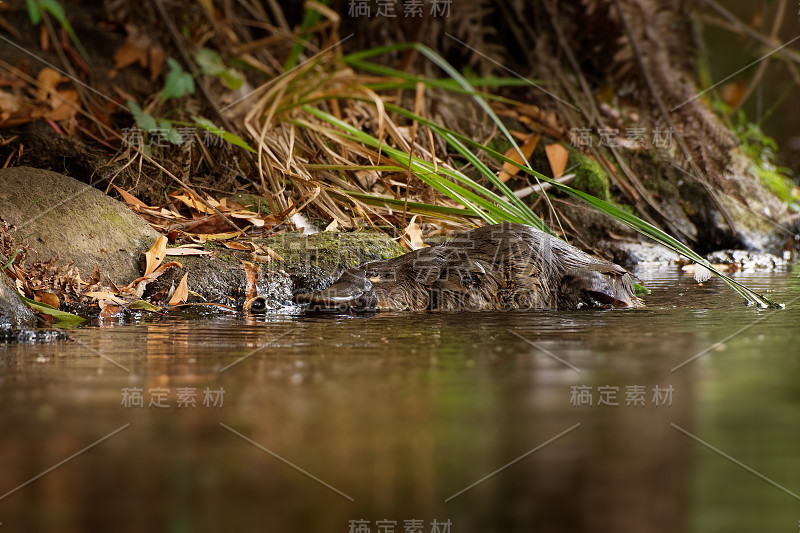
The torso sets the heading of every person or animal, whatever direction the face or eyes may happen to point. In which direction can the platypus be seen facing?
to the viewer's left

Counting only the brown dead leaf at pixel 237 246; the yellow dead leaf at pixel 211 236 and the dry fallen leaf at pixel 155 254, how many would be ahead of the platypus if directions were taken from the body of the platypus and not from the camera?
3

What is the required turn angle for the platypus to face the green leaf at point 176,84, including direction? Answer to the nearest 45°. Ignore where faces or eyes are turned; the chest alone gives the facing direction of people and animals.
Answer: approximately 45° to its right

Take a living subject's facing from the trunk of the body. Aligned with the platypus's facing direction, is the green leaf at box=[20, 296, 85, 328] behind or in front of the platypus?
in front

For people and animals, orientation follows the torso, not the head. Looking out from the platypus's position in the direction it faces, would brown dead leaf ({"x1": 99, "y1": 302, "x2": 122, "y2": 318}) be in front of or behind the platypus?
in front

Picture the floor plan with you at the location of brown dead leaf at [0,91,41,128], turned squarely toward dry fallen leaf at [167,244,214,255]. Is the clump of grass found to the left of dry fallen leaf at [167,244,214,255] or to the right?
left

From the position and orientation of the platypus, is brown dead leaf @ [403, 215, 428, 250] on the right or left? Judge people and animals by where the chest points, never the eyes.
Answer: on its right

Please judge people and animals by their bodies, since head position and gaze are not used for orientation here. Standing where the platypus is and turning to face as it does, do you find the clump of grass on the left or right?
on its right

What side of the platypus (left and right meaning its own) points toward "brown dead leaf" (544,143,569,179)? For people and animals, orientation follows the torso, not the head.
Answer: right

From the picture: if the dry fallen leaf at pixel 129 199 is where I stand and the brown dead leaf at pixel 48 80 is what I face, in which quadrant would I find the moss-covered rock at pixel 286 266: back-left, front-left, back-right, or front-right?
back-right
